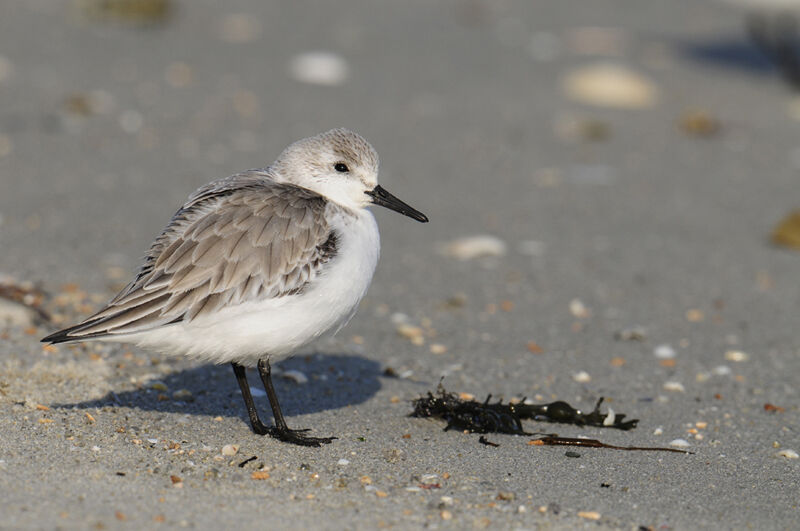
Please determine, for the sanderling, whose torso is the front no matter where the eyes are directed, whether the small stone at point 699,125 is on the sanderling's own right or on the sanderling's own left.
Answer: on the sanderling's own left

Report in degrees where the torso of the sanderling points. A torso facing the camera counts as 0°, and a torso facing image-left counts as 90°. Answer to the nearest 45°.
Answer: approximately 270°

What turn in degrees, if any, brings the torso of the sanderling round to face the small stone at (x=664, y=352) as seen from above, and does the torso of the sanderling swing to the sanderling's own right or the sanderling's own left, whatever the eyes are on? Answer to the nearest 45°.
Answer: approximately 45° to the sanderling's own left

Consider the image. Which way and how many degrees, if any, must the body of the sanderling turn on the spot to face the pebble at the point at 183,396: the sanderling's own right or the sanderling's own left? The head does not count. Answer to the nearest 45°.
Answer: approximately 90° to the sanderling's own left

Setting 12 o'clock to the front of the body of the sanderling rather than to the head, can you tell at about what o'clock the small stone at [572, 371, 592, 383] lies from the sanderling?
The small stone is roughly at 11 o'clock from the sanderling.

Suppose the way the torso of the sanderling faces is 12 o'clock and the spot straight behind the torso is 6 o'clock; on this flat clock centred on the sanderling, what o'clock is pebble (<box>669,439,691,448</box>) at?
The pebble is roughly at 12 o'clock from the sanderling.

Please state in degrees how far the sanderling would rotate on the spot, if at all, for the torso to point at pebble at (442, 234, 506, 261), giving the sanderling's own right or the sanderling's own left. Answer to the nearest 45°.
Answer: approximately 45° to the sanderling's own left

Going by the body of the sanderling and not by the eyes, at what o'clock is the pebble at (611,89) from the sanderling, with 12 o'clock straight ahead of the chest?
The pebble is roughly at 10 o'clock from the sanderling.

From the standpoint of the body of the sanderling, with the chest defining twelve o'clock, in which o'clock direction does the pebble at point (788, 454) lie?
The pebble is roughly at 12 o'clock from the sanderling.
